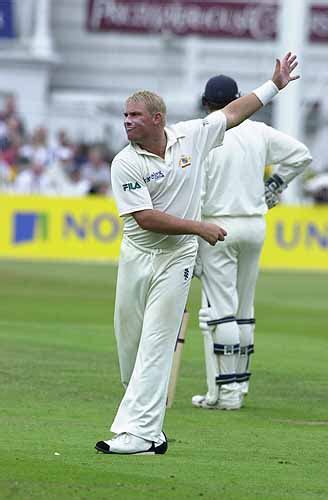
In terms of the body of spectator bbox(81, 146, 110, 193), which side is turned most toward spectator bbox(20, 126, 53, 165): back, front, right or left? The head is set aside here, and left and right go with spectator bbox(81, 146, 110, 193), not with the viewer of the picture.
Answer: right

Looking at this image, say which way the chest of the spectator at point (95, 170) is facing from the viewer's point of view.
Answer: toward the camera

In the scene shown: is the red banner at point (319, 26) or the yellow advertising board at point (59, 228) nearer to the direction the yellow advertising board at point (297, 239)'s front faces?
the yellow advertising board

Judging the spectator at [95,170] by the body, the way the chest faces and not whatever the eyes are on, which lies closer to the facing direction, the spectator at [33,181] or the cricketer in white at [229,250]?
the cricketer in white

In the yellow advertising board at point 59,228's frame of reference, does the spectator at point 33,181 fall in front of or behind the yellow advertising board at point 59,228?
behind

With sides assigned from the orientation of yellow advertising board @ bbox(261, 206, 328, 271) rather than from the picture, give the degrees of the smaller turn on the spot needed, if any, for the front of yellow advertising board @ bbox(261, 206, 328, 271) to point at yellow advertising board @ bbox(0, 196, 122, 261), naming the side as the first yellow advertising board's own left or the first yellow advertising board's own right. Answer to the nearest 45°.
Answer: approximately 90° to the first yellow advertising board's own right

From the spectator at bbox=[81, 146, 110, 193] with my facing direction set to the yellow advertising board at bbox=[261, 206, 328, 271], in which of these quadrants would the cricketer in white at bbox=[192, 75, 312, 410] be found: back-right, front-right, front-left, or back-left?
front-right

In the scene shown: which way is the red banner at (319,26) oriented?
toward the camera

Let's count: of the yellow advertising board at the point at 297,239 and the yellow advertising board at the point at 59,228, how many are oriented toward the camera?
2

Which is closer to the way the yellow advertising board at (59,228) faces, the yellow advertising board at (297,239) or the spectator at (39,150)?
the yellow advertising board

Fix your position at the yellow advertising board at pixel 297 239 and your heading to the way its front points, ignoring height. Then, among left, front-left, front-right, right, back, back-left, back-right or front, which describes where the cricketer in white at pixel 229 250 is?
front

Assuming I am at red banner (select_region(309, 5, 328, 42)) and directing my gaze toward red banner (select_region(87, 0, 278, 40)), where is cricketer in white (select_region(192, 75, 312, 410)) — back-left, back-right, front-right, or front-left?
front-left

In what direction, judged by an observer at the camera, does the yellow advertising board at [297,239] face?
facing the viewer

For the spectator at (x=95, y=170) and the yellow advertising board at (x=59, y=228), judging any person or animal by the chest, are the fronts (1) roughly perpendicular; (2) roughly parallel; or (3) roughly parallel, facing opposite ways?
roughly parallel

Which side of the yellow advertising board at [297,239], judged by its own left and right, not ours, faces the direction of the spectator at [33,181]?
right

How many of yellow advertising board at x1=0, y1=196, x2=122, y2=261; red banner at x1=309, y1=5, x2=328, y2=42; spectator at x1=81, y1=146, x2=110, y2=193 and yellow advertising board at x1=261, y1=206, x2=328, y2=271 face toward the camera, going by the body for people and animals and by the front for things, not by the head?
4

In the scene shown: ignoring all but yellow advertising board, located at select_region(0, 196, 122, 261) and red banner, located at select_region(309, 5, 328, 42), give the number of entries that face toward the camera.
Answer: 2

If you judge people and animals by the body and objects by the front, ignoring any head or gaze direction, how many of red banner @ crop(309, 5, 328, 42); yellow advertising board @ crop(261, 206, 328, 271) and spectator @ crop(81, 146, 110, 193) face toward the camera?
3
